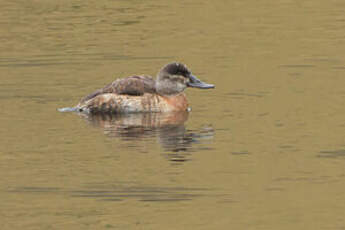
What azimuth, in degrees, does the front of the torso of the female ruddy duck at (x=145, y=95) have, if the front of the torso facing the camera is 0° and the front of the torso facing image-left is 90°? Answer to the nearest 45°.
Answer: approximately 270°
